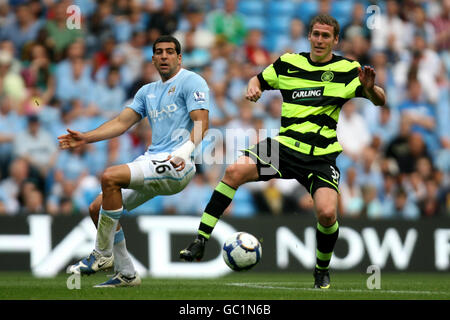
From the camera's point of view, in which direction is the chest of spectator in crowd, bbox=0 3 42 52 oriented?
toward the camera

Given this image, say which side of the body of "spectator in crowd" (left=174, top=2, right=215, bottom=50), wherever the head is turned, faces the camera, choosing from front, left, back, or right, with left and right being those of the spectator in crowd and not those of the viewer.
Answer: front

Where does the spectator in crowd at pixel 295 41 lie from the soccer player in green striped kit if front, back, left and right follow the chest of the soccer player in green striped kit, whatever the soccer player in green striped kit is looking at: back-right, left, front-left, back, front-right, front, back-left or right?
back

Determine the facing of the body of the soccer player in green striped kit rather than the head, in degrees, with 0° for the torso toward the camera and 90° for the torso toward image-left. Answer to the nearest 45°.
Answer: approximately 0°

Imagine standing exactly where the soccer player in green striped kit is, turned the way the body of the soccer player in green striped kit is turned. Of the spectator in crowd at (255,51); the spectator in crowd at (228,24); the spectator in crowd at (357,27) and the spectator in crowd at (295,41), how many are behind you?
4

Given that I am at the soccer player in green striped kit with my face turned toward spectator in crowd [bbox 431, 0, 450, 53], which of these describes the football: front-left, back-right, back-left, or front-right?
back-left

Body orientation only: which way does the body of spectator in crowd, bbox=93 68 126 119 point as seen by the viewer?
toward the camera

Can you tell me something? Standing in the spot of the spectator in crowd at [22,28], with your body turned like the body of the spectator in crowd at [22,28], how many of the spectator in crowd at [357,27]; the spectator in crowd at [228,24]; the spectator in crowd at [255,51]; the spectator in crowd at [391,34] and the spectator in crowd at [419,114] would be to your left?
5
